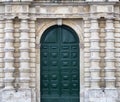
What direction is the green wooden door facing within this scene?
toward the camera
